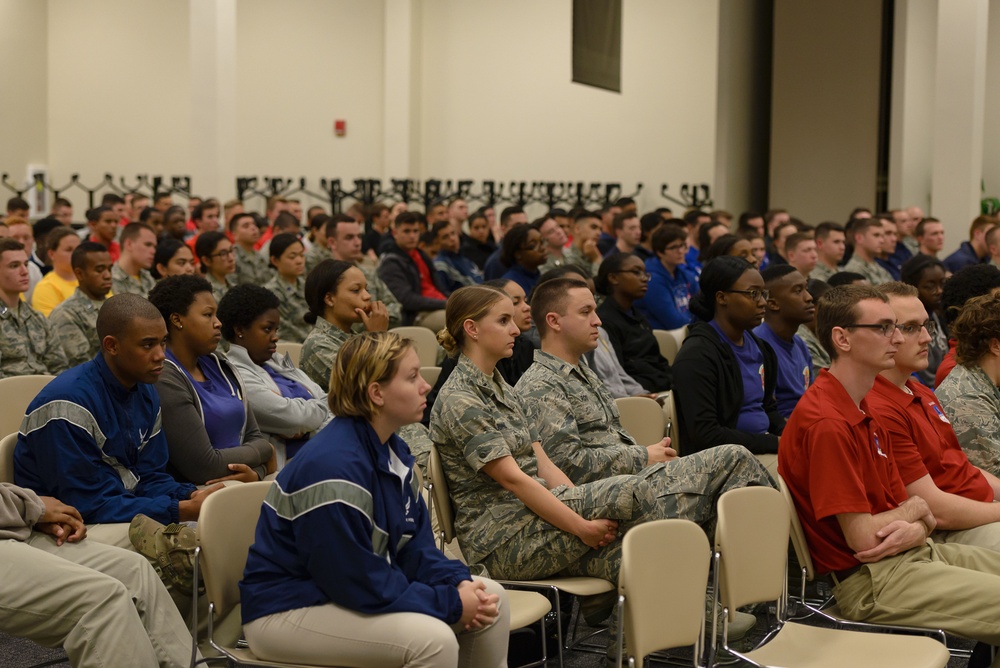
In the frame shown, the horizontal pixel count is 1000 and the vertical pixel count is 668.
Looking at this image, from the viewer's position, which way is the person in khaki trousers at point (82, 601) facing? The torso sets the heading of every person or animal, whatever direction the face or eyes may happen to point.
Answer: facing the viewer and to the right of the viewer

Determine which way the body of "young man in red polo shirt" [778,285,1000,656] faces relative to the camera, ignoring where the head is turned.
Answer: to the viewer's right

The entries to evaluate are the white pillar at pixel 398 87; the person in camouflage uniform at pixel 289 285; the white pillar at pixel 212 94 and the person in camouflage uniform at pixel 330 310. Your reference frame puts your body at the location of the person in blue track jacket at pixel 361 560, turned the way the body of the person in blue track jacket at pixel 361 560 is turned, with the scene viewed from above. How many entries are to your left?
4

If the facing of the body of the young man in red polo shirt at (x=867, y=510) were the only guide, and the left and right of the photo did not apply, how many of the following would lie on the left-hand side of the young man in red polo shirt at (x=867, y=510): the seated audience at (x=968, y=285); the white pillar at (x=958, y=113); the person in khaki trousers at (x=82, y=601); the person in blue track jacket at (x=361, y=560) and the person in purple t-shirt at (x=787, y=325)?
3

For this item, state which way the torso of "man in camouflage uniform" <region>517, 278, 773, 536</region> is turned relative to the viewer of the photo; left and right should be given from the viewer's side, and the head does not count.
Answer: facing to the right of the viewer

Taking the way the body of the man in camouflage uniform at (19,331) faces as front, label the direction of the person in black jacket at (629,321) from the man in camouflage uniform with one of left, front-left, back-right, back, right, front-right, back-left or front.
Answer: front-left

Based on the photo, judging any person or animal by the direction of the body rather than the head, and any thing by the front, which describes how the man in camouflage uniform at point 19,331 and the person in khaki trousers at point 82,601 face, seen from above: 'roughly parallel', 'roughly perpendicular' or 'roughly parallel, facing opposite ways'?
roughly parallel

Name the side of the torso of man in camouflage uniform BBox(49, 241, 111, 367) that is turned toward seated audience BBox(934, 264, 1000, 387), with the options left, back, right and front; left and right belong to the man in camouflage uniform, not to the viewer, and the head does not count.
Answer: front

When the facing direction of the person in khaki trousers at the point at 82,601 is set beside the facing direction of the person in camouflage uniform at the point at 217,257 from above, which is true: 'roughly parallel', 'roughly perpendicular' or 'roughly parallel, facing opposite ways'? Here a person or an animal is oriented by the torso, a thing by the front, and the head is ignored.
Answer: roughly parallel

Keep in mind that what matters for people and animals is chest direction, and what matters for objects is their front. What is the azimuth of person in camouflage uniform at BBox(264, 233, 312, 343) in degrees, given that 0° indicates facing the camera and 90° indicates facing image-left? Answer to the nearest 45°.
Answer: approximately 315°

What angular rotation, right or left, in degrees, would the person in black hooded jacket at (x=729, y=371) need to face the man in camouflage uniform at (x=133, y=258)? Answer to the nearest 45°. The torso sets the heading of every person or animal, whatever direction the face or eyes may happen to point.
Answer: approximately 180°

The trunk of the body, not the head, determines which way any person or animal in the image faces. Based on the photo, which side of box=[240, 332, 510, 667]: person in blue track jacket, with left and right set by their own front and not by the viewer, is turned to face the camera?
right

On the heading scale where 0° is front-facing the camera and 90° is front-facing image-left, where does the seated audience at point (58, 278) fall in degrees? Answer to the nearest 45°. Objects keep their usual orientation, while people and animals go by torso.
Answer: approximately 315°

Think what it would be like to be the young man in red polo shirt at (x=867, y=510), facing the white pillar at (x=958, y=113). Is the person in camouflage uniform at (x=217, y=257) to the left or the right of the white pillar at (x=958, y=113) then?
left

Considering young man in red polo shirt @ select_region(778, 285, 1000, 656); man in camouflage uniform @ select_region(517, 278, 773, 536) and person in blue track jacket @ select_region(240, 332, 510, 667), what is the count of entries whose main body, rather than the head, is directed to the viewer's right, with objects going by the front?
3
